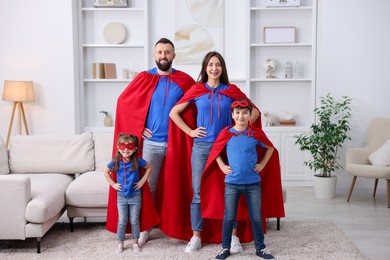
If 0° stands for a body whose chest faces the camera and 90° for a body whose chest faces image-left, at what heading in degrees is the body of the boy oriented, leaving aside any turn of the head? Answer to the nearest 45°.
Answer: approximately 0°

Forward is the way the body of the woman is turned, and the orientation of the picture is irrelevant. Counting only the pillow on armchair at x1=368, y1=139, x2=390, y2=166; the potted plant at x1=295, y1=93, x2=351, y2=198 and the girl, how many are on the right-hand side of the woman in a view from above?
1

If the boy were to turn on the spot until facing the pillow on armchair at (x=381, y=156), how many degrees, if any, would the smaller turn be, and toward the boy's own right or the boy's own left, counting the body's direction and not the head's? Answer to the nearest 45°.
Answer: approximately 135° to the boy's own left

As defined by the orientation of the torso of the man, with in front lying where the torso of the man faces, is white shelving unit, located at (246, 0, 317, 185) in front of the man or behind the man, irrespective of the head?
behind

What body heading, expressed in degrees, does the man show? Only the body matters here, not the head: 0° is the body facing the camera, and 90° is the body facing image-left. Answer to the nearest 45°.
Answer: approximately 0°

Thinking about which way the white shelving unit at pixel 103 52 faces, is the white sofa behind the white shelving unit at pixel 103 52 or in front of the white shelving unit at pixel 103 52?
in front

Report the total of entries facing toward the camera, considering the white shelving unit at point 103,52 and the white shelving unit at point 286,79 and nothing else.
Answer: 2
